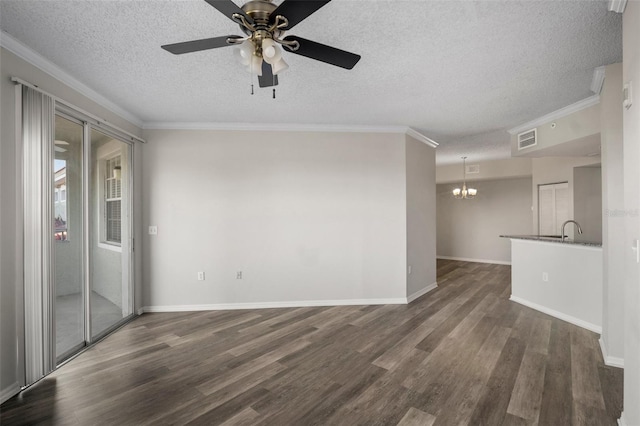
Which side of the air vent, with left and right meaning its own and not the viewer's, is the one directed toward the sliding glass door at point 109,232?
front

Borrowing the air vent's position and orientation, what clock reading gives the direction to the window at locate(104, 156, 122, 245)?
The window is roughly at 12 o'clock from the air vent.

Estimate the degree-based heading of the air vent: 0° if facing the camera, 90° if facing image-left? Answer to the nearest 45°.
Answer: approximately 45°
